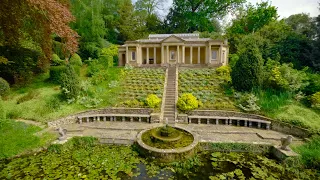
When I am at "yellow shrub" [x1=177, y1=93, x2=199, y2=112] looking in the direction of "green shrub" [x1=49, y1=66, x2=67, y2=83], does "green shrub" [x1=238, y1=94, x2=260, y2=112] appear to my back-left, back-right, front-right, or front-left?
back-right

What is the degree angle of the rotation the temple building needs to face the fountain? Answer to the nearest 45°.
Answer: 0° — it already faces it

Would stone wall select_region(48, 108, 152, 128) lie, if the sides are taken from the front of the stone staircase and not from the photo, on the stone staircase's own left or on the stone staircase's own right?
on the stone staircase's own right

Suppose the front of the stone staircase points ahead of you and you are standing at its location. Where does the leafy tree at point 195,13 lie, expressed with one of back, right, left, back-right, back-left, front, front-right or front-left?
back

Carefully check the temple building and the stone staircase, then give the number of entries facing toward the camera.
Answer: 2

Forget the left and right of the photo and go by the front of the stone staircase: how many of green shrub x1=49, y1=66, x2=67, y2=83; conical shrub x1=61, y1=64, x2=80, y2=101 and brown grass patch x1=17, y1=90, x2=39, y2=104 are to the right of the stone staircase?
3

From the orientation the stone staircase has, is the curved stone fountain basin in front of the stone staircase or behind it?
in front

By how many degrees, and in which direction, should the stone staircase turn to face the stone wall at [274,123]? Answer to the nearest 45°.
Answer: approximately 45° to its left

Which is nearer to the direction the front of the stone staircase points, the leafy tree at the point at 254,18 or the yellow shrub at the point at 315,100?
the yellow shrub

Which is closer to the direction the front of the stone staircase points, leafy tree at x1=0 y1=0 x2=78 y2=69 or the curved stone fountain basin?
the curved stone fountain basin

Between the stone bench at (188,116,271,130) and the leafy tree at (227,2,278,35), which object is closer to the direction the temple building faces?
the stone bench

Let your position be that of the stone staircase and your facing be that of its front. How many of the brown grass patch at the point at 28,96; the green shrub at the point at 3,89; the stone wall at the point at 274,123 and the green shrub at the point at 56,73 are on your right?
3

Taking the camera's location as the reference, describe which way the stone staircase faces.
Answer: facing the viewer

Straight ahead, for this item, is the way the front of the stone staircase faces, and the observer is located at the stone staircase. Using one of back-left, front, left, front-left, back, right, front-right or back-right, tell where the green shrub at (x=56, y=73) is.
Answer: right

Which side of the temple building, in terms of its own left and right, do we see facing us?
front

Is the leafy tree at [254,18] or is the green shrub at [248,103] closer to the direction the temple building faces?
the green shrub

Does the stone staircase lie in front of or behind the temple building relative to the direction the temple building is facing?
in front
